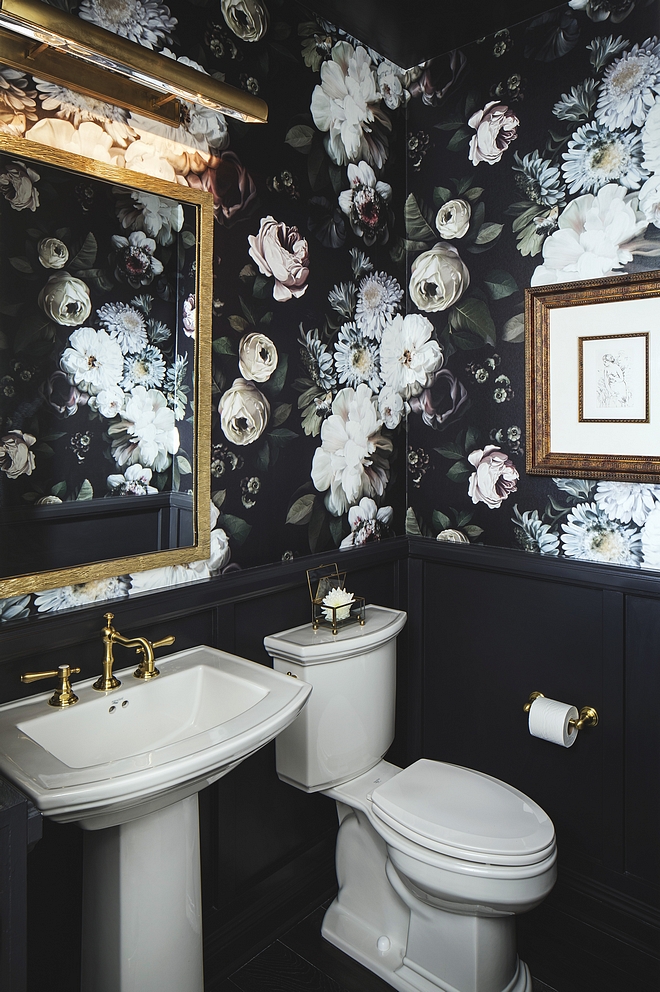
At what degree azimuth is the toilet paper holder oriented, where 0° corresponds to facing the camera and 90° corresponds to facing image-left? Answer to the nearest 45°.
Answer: approximately 45°

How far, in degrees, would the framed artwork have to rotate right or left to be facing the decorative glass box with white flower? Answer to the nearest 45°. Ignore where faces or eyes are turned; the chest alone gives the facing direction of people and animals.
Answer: approximately 45° to its right

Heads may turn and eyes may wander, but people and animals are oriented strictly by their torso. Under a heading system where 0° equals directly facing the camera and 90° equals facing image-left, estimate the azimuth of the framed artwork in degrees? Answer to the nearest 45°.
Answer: approximately 45°

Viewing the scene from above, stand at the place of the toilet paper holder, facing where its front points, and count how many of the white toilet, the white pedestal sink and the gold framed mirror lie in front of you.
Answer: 3

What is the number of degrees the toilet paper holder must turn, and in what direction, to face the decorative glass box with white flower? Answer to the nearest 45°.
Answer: approximately 45° to its right

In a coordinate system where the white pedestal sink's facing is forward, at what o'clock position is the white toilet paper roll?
The white toilet paper roll is roughly at 10 o'clock from the white pedestal sink.

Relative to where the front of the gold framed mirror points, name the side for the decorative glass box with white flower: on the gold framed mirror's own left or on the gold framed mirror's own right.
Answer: on the gold framed mirror's own left

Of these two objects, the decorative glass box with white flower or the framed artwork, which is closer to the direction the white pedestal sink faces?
the framed artwork
